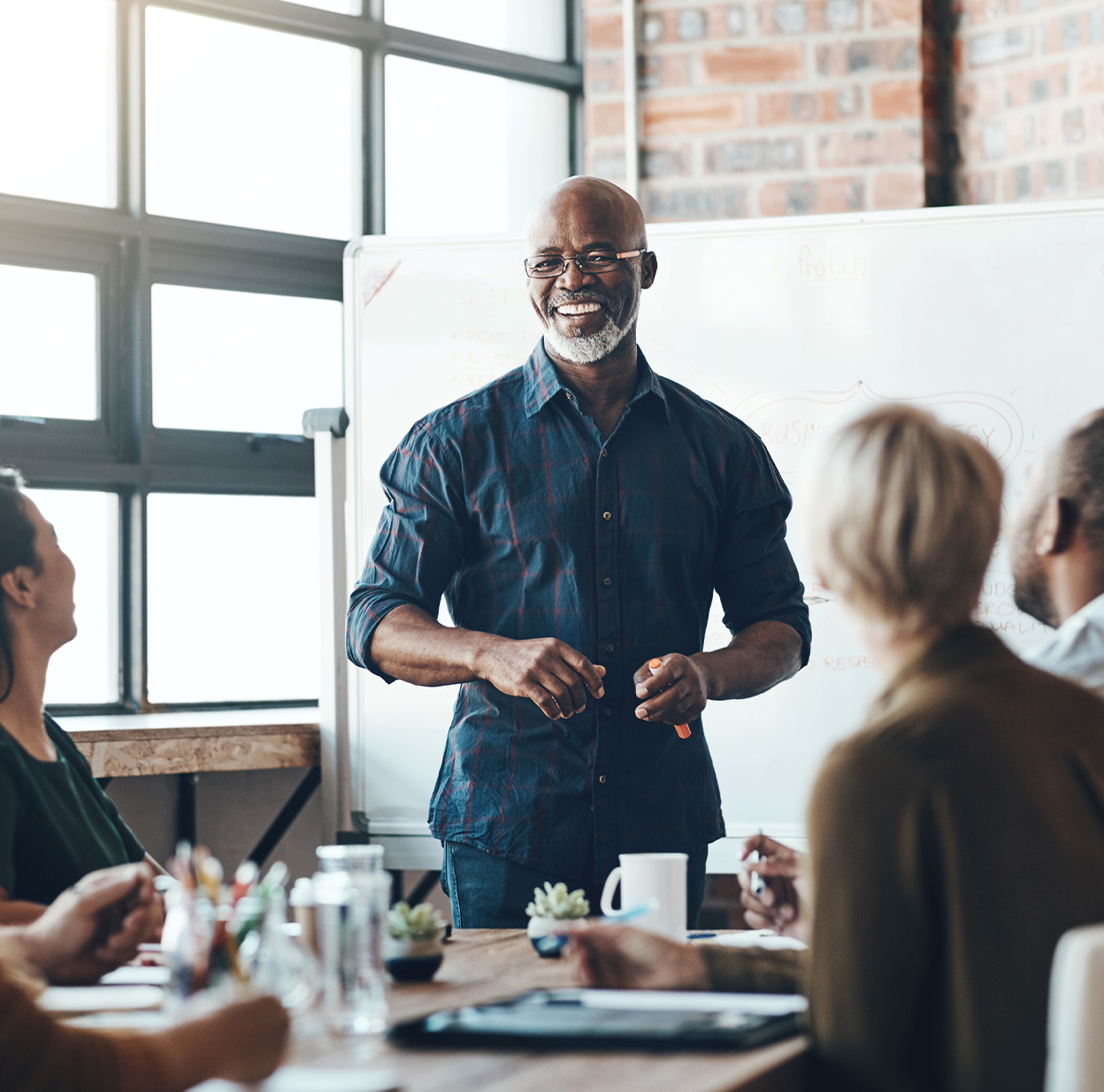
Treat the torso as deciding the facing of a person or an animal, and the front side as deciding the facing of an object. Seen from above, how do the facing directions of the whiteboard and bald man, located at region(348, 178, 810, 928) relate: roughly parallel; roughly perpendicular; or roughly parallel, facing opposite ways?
roughly parallel

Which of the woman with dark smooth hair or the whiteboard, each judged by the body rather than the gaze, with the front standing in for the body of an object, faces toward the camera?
the whiteboard

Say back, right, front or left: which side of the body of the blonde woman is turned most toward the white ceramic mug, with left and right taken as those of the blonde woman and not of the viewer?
front

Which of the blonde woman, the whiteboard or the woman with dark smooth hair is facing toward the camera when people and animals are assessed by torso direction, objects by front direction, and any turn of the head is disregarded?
the whiteboard

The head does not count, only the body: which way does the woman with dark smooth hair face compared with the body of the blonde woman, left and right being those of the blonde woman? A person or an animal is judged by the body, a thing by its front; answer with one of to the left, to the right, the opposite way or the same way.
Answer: to the right

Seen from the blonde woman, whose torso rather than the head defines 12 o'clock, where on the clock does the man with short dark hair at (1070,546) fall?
The man with short dark hair is roughly at 2 o'clock from the blonde woman.

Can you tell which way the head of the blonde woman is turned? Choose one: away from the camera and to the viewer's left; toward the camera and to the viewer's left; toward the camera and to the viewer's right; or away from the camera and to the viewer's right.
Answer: away from the camera and to the viewer's left

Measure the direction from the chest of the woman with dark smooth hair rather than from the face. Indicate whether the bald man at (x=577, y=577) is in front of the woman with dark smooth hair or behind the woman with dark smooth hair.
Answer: in front

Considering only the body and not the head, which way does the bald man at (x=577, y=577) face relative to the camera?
toward the camera

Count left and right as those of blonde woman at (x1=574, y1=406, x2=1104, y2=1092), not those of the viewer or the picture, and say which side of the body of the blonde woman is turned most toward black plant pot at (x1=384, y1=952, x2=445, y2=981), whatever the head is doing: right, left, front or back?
front

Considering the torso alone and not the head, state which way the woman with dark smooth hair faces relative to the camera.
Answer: to the viewer's right

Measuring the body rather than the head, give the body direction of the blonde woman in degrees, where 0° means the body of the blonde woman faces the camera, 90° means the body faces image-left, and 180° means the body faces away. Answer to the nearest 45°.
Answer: approximately 135°

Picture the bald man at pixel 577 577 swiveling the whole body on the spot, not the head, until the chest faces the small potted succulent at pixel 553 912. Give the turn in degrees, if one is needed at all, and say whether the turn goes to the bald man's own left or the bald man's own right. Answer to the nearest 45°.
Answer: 0° — they already face it

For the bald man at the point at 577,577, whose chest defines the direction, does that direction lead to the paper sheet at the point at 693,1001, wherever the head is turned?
yes

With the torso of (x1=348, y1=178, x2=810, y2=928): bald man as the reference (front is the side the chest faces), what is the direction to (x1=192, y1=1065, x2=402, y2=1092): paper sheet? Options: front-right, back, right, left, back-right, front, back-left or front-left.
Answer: front

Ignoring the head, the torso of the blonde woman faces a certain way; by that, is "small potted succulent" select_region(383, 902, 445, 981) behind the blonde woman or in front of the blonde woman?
in front

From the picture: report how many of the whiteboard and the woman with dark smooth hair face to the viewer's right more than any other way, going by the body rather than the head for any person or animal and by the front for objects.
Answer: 1
